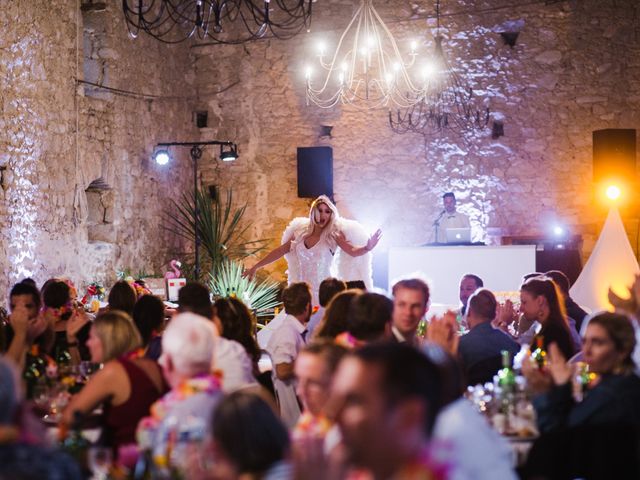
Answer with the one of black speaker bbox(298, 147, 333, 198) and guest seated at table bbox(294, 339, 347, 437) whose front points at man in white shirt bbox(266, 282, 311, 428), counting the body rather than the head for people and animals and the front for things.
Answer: the black speaker

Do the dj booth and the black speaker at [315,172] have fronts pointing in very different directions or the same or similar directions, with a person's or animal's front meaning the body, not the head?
same or similar directions

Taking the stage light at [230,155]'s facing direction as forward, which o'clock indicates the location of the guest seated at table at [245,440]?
The guest seated at table is roughly at 12 o'clock from the stage light.

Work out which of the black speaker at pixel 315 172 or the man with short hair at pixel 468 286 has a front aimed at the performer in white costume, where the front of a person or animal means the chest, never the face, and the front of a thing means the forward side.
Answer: the black speaker

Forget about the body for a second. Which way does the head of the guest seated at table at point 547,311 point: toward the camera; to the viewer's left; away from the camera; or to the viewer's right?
to the viewer's left

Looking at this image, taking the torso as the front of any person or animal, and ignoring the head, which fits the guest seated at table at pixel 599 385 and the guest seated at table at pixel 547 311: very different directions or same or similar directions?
same or similar directions

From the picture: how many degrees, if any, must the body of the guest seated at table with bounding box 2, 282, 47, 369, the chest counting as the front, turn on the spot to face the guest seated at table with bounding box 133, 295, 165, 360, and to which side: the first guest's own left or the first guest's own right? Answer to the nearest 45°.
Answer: approximately 45° to the first guest's own left

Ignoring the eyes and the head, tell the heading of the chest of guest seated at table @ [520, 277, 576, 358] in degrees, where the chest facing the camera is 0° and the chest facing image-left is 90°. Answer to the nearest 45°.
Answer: approximately 90°

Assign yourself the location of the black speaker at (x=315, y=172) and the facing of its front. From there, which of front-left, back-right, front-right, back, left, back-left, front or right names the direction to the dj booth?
front-left

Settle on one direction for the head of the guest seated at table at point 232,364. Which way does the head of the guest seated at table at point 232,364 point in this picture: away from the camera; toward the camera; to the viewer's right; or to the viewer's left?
away from the camera

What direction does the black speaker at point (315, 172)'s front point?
toward the camera

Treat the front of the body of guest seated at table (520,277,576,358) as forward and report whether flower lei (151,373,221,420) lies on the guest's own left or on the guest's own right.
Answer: on the guest's own left

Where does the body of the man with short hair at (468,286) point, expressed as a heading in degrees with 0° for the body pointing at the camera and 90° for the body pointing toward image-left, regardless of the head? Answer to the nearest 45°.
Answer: approximately 45°

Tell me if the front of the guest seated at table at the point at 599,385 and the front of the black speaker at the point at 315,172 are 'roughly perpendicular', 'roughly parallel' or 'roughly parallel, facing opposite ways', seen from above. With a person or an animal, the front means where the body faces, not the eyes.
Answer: roughly perpendicular

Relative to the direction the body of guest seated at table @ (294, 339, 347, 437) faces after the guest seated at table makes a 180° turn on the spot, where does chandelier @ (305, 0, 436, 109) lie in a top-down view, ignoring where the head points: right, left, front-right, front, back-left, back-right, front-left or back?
front-left

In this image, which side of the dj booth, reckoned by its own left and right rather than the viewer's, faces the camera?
front

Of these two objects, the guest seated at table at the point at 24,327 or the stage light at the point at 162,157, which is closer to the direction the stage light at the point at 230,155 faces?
the guest seated at table
